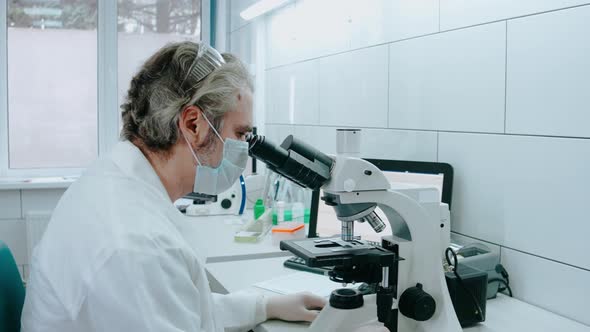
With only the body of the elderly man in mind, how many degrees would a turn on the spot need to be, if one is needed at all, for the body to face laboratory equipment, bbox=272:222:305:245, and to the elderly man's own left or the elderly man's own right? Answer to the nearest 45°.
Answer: approximately 45° to the elderly man's own left

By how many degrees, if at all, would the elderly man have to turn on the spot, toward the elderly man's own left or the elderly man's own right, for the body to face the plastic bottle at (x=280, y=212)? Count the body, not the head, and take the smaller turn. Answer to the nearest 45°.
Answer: approximately 90° to the elderly man's own left

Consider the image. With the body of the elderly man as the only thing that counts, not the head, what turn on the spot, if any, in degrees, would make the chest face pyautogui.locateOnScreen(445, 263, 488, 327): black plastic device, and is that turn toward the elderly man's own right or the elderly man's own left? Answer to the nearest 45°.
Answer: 0° — they already face it

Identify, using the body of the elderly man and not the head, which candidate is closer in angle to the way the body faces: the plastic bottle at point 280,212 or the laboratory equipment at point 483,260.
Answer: the laboratory equipment

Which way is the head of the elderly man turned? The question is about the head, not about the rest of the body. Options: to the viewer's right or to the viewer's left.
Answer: to the viewer's right

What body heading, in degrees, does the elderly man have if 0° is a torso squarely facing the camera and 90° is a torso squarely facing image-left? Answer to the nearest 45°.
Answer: approximately 270°

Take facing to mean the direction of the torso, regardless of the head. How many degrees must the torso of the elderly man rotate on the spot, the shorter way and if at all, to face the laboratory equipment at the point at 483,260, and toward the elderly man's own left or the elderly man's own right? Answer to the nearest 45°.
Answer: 0° — they already face it

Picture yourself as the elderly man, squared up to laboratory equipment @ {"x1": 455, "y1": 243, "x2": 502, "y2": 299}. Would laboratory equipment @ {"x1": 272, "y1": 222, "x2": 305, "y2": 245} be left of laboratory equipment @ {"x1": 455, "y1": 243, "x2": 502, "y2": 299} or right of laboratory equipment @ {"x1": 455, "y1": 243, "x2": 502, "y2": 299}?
left
